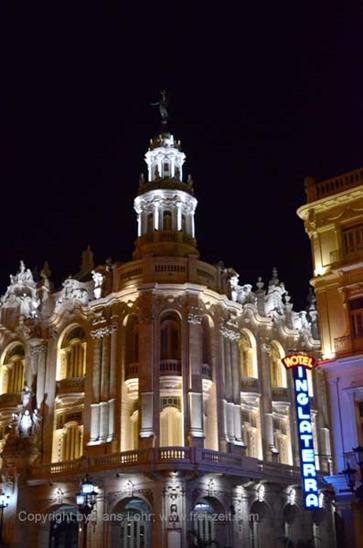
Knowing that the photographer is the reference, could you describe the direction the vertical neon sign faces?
facing the viewer

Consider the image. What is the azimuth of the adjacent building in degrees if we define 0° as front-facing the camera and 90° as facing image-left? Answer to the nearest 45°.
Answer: approximately 45°

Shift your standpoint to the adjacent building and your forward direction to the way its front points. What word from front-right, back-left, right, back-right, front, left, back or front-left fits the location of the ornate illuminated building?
right
